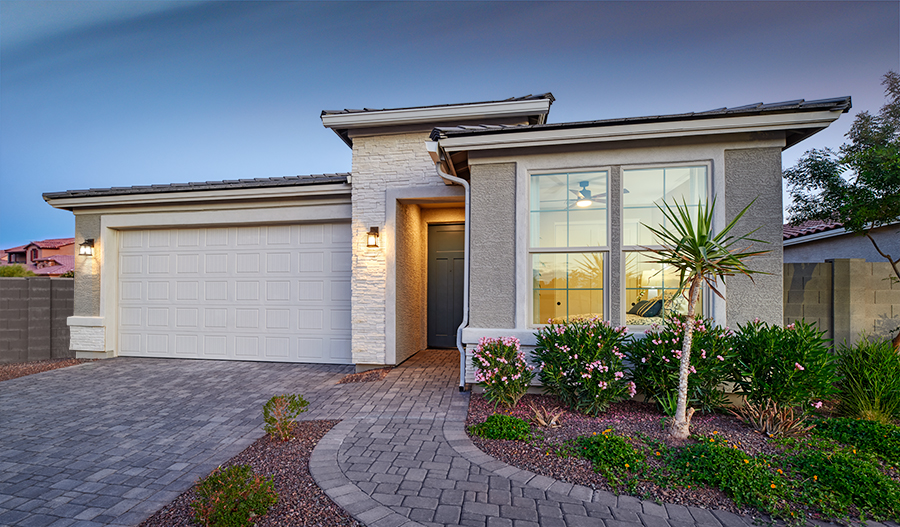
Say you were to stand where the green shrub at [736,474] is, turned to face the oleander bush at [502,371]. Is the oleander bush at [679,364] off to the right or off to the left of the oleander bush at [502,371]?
right

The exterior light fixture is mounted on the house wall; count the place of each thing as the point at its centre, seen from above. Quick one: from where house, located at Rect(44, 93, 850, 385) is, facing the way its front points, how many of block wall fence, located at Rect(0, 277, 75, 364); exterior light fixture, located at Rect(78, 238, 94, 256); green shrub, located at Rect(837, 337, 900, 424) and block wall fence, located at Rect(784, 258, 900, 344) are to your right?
2

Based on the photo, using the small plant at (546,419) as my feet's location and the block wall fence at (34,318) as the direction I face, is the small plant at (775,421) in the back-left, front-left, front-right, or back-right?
back-right

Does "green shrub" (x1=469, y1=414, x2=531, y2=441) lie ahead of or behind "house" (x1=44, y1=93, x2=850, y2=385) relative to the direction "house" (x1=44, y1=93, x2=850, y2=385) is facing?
ahead

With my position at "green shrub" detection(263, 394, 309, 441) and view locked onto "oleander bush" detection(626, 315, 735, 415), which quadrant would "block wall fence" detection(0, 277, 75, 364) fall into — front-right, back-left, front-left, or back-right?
back-left

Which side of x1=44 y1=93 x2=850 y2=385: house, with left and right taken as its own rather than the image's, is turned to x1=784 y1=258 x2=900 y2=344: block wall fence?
left

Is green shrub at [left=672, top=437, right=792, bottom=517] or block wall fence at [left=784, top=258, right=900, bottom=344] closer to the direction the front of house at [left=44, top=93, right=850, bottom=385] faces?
the green shrub

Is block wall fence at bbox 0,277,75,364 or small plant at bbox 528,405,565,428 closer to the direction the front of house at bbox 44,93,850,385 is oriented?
the small plant

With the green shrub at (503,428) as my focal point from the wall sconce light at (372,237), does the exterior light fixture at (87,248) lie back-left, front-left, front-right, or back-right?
back-right

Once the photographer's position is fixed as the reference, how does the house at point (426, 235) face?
facing the viewer

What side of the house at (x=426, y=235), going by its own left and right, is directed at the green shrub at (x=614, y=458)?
front

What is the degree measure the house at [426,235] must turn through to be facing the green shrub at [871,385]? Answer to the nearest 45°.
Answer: approximately 45° to its left

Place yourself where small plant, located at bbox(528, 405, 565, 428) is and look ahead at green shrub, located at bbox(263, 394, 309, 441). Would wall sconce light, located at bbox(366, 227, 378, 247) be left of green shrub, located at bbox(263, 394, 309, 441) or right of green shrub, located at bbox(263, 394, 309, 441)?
right

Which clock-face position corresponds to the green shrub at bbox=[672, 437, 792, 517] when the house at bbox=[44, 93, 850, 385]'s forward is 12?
The green shrub is roughly at 11 o'clock from the house.

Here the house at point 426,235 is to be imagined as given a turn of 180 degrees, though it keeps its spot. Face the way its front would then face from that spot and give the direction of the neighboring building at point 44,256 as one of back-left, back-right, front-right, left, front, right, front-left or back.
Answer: front-left
